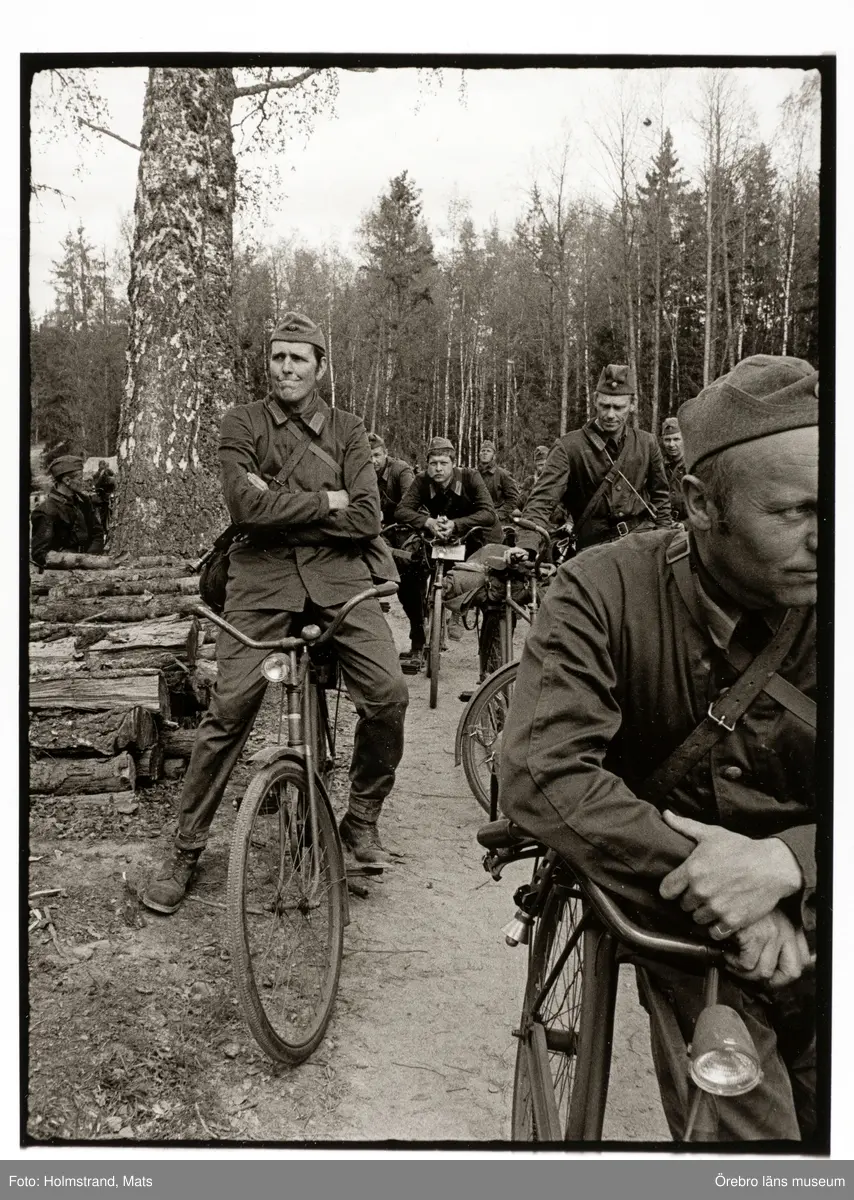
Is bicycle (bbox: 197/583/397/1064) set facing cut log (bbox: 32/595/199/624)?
no

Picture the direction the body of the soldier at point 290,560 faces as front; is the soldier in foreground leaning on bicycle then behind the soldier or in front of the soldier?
in front

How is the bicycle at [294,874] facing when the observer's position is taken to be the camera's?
facing the viewer

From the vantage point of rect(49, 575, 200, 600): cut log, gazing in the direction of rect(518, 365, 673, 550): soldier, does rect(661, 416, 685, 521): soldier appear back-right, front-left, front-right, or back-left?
front-left

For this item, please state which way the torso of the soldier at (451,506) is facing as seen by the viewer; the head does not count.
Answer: toward the camera

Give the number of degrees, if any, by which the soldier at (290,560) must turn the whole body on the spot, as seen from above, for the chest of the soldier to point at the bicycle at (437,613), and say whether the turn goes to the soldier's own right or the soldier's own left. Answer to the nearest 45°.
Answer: approximately 180°

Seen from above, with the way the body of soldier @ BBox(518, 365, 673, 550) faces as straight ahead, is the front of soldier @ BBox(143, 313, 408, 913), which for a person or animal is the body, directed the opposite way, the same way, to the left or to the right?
the same way

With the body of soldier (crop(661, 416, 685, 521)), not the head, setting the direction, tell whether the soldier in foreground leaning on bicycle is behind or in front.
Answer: in front

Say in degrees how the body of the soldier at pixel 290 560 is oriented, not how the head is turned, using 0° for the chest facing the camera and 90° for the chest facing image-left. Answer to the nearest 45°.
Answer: approximately 0°

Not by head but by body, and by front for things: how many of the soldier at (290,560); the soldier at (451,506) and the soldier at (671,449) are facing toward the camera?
3

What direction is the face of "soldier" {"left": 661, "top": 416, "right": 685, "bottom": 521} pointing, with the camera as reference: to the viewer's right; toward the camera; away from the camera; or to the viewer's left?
toward the camera

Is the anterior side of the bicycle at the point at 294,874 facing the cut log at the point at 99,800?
no

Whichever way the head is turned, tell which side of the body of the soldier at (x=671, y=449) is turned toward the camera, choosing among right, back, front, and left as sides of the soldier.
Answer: front

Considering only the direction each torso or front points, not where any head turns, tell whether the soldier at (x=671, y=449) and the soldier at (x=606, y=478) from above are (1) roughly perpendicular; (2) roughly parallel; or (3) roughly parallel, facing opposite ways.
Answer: roughly parallel

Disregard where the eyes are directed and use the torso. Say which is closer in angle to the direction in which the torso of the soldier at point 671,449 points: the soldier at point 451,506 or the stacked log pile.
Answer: the stacked log pile

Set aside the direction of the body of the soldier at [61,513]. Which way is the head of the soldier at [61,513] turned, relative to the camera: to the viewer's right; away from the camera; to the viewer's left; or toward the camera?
to the viewer's right

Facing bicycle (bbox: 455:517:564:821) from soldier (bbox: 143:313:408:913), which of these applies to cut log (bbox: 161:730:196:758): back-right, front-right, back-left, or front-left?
front-left
